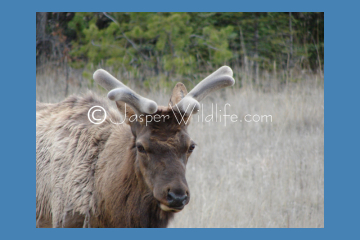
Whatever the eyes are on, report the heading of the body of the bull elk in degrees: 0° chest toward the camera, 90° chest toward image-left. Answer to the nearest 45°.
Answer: approximately 315°
